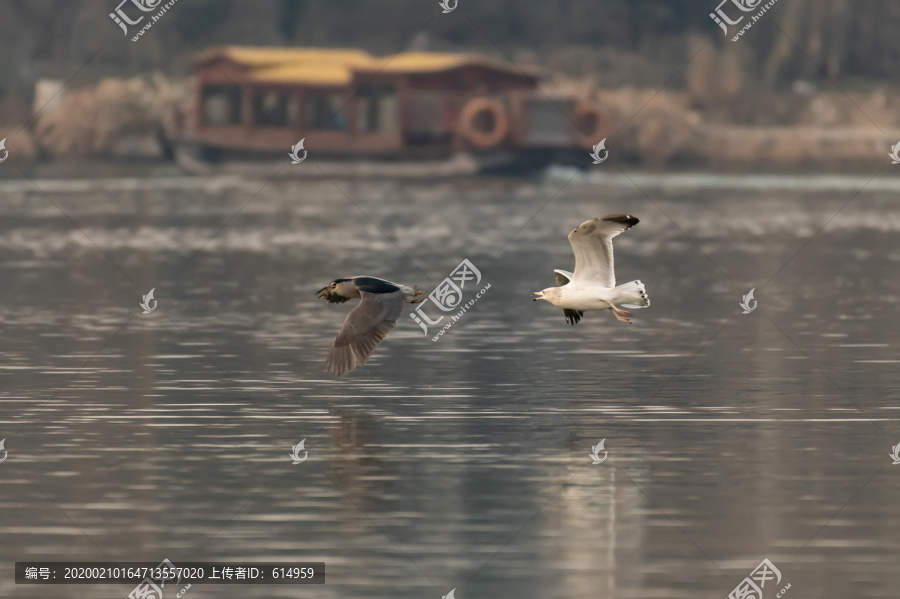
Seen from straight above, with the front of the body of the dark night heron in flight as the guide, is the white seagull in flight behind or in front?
behind

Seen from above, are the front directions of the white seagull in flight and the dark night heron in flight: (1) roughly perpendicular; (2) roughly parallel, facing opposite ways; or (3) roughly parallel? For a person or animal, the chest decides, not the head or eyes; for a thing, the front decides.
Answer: roughly parallel

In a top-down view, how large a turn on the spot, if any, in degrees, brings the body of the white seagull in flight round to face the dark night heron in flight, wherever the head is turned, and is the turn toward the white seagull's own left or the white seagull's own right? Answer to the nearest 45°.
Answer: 0° — it already faces it

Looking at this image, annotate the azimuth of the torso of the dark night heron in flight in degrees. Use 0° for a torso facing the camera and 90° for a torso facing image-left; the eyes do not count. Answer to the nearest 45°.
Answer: approximately 90°

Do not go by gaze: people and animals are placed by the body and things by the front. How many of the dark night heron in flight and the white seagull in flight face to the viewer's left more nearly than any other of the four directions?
2

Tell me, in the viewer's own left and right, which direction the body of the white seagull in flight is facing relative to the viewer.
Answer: facing to the left of the viewer
